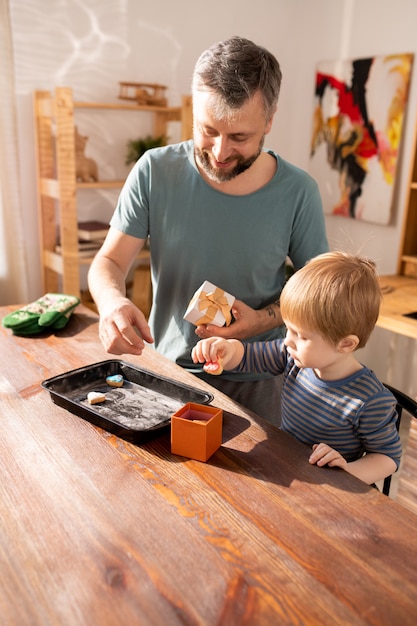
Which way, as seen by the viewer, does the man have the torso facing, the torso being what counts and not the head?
toward the camera

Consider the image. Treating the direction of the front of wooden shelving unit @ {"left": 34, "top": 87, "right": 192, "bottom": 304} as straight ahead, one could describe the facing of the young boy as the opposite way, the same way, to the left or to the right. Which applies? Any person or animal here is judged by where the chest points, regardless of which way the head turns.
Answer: to the right

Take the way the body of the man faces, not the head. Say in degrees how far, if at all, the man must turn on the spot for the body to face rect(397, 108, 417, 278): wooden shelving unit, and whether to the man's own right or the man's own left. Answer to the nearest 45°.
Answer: approximately 135° to the man's own left

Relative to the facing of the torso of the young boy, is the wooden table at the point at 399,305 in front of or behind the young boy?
behind

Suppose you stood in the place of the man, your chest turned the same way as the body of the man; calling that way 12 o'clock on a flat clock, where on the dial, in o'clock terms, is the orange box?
The orange box is roughly at 12 o'clock from the man.

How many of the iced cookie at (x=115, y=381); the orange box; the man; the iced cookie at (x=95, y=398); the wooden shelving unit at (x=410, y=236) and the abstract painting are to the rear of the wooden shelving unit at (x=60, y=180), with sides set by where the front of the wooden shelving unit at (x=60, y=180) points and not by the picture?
0

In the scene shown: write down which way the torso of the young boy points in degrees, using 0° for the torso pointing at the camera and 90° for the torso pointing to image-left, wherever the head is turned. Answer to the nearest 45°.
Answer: approximately 45°

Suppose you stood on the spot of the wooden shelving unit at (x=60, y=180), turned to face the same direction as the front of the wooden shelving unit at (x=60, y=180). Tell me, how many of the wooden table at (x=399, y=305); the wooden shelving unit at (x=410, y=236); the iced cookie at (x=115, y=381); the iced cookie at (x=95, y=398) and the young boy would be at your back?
0

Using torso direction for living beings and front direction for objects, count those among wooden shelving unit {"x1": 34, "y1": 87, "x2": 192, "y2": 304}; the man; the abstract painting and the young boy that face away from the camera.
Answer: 0

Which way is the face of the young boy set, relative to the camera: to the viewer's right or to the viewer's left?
to the viewer's left

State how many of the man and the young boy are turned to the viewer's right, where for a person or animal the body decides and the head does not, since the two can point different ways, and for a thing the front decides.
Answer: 0

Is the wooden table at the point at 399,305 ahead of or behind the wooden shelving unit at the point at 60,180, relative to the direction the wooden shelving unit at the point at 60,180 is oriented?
ahead

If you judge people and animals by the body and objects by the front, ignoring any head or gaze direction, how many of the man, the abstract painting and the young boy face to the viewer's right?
0

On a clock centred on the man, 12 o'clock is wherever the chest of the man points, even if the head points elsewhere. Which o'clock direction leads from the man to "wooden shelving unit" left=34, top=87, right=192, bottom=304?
The wooden shelving unit is roughly at 5 o'clock from the man.

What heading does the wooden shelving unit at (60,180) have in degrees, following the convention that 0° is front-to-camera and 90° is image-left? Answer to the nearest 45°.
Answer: approximately 315°
